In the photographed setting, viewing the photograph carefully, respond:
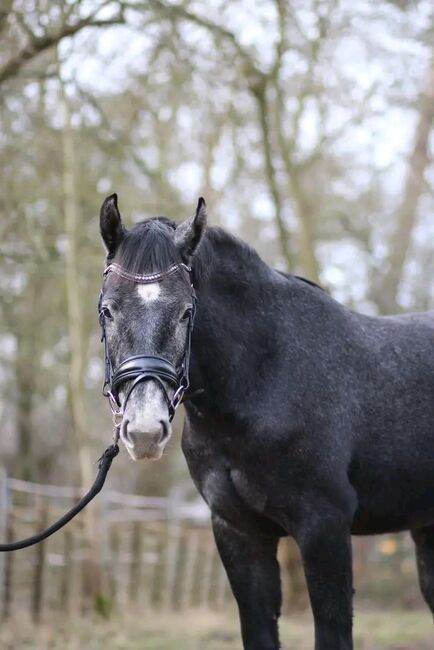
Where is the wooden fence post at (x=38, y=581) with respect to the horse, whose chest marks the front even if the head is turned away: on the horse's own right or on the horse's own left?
on the horse's own right

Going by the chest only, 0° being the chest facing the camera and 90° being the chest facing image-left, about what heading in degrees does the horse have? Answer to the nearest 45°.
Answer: approximately 45°

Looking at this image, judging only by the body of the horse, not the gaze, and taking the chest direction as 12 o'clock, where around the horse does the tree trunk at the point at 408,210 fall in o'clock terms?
The tree trunk is roughly at 5 o'clock from the horse.

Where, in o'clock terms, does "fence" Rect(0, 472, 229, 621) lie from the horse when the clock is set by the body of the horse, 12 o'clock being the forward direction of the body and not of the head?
The fence is roughly at 4 o'clock from the horse.

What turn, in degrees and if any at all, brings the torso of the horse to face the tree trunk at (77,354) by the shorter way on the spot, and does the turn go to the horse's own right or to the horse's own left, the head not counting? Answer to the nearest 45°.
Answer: approximately 135° to the horse's own right
